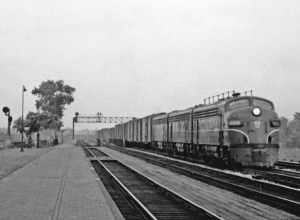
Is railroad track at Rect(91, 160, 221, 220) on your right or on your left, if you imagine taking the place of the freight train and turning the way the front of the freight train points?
on your right

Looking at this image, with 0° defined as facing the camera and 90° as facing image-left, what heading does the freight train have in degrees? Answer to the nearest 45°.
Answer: approximately 315°
